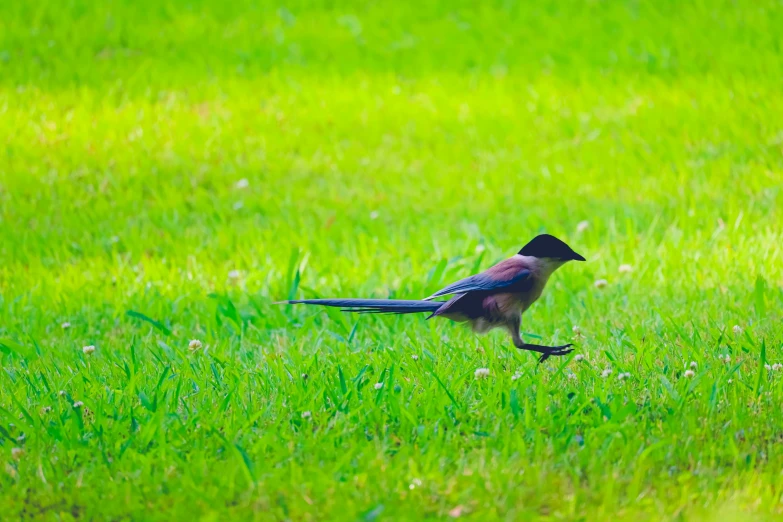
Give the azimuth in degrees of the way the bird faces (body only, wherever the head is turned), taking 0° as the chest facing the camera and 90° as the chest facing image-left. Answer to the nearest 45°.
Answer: approximately 270°
